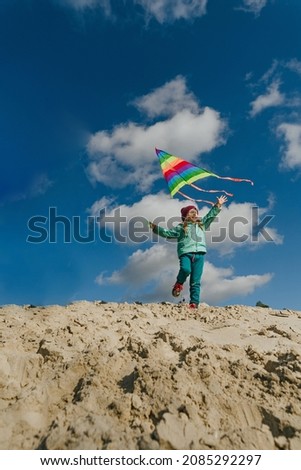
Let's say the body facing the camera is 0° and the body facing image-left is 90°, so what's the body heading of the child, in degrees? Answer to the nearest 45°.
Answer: approximately 315°
